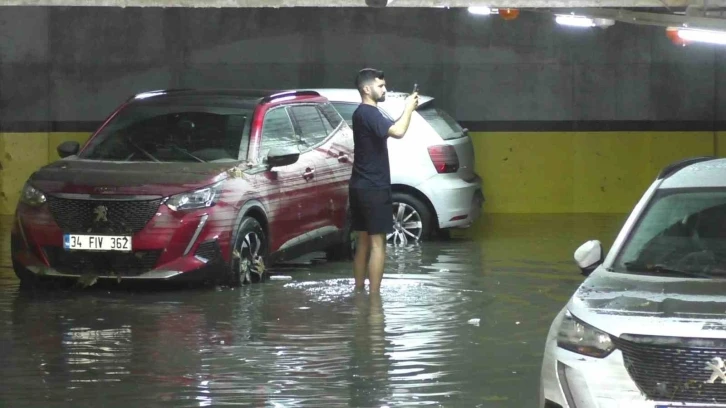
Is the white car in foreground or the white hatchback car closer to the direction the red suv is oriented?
the white car in foreground

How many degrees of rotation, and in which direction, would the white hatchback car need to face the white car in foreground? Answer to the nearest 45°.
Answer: approximately 135° to its left

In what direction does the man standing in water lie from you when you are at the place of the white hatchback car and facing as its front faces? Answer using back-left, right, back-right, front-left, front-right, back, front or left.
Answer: back-left

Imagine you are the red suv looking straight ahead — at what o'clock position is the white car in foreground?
The white car in foreground is roughly at 10 o'clock from the red suv.

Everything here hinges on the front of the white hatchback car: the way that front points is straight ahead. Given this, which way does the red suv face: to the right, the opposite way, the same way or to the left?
to the left

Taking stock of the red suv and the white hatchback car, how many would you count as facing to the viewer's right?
0

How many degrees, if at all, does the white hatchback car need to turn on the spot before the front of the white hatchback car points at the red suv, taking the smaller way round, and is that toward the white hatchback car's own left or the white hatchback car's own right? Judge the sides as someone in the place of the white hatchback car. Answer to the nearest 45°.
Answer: approximately 90° to the white hatchback car's own left

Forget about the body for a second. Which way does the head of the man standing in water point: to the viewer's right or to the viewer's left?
to the viewer's right

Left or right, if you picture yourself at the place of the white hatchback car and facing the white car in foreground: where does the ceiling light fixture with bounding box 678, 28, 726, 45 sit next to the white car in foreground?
left

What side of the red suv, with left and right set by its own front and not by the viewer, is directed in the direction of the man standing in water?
left

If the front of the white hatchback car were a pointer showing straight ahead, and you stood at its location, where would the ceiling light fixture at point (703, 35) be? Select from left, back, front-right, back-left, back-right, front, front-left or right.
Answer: back

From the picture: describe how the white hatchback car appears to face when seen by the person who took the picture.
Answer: facing away from the viewer and to the left of the viewer

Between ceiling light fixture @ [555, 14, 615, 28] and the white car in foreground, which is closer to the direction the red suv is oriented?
the white car in foreground
